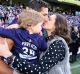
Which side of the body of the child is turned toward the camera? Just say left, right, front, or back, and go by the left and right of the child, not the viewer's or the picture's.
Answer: back

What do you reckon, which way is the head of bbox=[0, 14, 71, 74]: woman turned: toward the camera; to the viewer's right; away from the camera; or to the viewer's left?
to the viewer's left

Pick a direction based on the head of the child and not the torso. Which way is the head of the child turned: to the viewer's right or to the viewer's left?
to the viewer's right
